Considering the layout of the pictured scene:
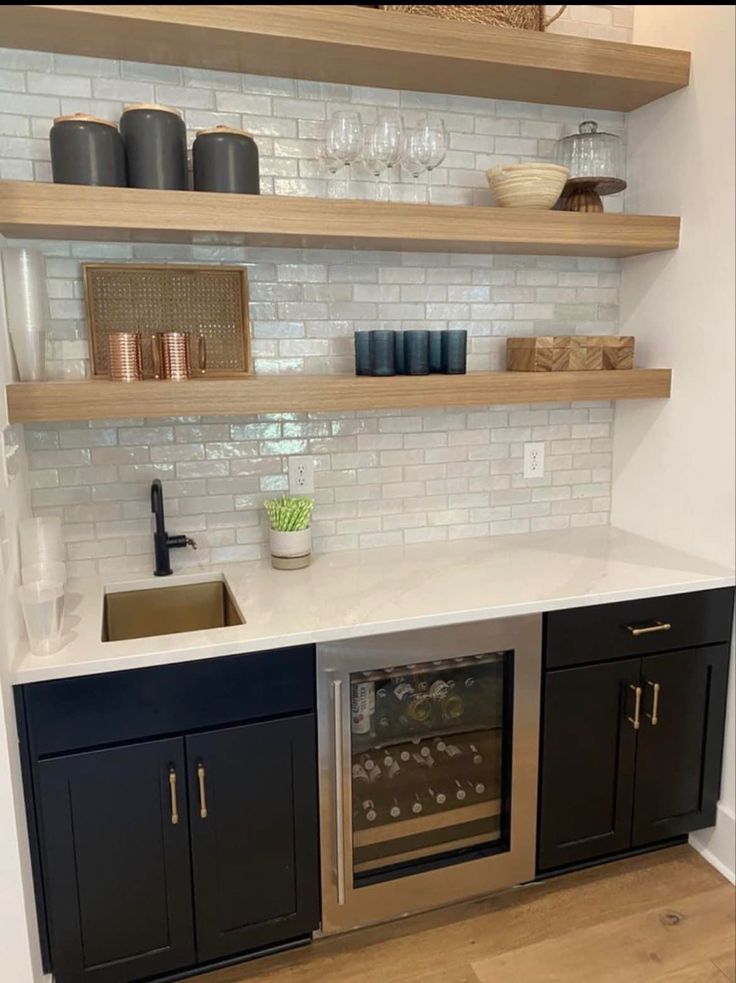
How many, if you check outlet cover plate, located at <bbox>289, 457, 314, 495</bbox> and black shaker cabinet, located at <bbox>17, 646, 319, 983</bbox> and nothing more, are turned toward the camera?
2

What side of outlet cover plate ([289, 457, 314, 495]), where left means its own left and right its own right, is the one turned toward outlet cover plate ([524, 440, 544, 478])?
left

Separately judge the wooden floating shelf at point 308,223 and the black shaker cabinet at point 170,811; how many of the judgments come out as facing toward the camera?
2
